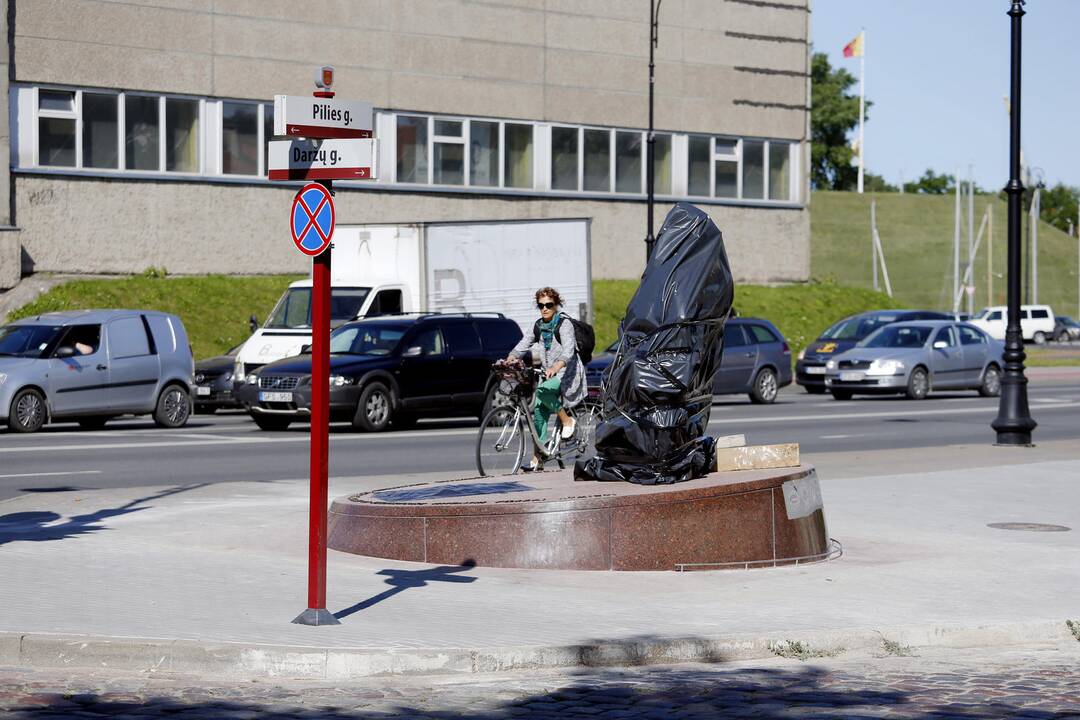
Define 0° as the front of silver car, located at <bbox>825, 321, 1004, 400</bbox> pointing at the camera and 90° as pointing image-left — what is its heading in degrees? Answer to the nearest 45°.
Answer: approximately 45°

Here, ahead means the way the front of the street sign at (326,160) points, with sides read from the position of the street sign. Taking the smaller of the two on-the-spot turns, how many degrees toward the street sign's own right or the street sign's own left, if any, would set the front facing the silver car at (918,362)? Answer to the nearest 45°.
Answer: approximately 135° to the street sign's own left

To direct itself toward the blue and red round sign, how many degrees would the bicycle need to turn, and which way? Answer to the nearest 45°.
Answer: approximately 45° to its left

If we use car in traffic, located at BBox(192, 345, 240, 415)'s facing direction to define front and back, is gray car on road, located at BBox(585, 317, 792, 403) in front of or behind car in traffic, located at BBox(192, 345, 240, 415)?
behind

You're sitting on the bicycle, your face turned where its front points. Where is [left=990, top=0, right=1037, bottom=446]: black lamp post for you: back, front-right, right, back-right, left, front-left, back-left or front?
back

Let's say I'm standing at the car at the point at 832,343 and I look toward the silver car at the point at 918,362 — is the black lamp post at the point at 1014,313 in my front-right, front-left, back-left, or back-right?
front-right

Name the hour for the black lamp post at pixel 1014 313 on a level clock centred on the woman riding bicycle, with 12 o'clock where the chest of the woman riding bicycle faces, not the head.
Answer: The black lamp post is roughly at 6 o'clock from the woman riding bicycle.

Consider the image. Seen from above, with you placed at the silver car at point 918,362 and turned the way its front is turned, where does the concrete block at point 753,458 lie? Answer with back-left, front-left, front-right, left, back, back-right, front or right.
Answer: front-left

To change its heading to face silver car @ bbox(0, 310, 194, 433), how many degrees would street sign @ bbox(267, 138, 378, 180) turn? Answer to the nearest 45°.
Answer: approximately 180°

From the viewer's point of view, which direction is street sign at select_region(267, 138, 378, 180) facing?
toward the camera

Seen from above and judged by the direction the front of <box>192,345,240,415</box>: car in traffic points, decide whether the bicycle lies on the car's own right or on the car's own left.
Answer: on the car's own left

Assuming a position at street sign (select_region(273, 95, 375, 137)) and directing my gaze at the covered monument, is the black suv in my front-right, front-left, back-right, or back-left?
front-left

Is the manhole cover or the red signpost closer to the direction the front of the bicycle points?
the red signpost

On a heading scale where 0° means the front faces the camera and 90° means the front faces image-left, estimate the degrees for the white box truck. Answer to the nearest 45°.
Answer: approximately 45°

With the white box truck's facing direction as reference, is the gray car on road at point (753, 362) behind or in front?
behind

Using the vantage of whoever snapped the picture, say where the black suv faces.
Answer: facing the viewer and to the left of the viewer

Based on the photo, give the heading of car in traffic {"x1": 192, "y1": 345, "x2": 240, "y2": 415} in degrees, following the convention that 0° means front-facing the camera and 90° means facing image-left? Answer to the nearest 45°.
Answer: approximately 45°

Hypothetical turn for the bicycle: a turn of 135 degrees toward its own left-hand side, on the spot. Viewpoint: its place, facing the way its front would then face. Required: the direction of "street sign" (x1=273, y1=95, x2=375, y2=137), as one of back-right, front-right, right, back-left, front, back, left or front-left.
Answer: right

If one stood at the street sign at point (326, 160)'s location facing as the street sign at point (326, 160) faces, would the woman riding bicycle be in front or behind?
behind
